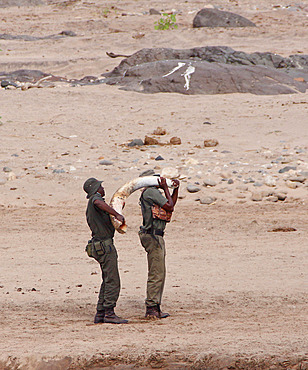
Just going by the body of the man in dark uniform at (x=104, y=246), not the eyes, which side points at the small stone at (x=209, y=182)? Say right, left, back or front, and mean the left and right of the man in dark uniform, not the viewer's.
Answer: left

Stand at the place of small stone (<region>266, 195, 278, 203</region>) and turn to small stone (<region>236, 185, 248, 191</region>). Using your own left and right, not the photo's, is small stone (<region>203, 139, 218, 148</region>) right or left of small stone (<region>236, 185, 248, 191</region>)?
right

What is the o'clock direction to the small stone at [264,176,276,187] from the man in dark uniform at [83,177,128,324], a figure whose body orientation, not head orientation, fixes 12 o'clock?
The small stone is roughly at 10 o'clock from the man in dark uniform.

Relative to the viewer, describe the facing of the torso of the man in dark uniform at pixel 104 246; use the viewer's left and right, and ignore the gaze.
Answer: facing to the right of the viewer
